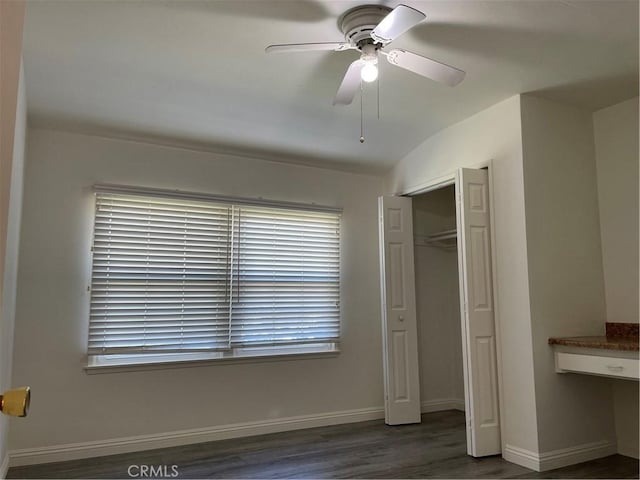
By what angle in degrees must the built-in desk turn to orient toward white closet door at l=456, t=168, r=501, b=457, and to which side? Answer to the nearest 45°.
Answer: approximately 45° to its right

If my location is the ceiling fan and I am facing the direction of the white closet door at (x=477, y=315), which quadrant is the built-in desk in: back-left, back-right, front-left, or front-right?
front-right

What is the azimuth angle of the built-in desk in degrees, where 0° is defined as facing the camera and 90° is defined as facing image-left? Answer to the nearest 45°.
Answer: approximately 45°

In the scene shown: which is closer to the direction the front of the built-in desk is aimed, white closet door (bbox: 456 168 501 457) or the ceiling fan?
the ceiling fan

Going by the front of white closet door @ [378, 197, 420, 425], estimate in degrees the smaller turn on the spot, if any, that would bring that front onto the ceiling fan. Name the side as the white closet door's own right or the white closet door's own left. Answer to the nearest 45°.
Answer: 0° — it already faces it

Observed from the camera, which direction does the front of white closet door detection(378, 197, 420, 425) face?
facing the viewer

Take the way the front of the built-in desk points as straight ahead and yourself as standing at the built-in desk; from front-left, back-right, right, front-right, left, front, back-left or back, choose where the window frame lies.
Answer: front-right

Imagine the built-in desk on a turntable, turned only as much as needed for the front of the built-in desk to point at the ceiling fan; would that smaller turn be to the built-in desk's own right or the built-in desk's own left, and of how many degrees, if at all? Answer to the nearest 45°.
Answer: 0° — it already faces it

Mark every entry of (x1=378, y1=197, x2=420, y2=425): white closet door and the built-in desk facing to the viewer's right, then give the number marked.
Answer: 0

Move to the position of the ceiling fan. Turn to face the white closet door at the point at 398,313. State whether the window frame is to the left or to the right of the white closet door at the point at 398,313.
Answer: left

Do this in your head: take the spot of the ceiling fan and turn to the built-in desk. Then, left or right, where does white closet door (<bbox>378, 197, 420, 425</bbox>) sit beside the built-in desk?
left
